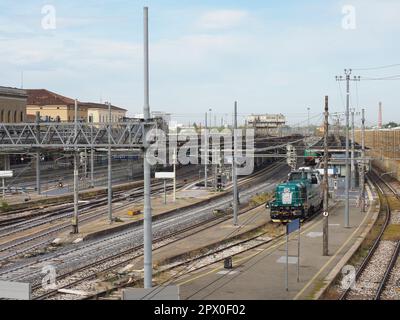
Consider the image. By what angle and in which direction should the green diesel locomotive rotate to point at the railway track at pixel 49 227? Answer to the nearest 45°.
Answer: approximately 45° to its right

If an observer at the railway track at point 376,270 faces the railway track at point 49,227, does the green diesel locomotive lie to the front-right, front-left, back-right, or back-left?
front-right

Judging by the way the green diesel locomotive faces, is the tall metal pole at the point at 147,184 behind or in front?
in front

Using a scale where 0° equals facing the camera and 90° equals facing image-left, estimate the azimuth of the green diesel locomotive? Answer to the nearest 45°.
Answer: approximately 45°

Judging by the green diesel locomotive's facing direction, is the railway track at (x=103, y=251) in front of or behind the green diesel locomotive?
in front

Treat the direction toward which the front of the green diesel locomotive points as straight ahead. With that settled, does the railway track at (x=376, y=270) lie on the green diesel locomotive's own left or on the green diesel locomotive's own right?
on the green diesel locomotive's own left
